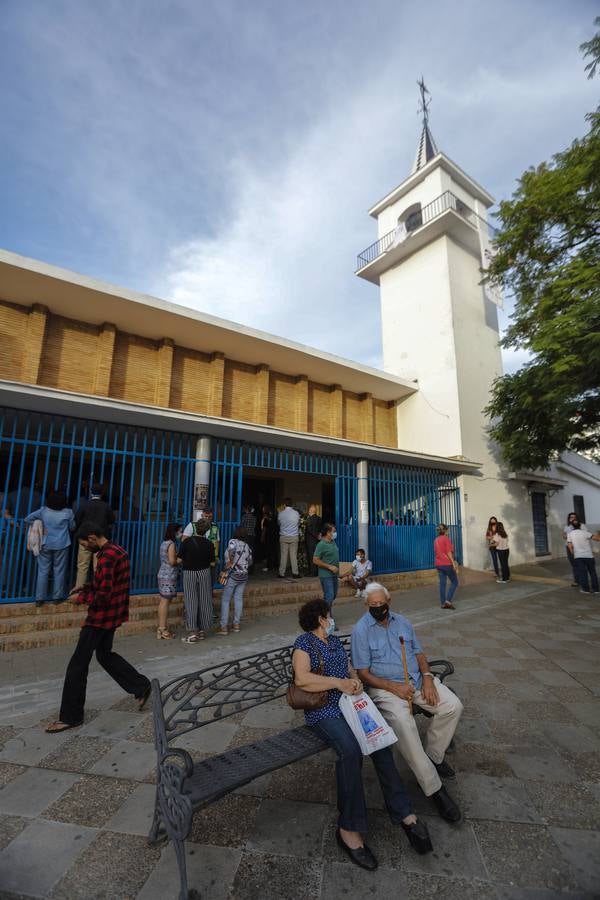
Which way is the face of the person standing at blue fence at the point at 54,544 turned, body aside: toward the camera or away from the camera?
away from the camera

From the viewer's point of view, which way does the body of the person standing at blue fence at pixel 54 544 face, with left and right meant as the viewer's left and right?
facing away from the viewer

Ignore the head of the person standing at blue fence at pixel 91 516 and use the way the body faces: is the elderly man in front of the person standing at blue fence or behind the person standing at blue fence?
behind

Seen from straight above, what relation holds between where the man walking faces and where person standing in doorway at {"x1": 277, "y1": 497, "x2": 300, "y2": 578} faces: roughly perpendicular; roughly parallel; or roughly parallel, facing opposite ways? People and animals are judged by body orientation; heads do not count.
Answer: roughly perpendicular

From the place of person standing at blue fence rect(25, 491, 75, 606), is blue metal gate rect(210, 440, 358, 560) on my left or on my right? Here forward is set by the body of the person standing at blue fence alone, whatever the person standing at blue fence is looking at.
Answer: on my right

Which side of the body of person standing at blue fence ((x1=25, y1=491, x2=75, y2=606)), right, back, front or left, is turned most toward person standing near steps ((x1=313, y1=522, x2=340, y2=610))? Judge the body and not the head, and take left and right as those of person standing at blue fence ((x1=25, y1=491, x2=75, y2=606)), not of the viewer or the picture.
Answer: right

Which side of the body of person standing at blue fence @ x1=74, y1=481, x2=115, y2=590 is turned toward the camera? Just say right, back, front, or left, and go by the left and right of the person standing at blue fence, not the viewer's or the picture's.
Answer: back

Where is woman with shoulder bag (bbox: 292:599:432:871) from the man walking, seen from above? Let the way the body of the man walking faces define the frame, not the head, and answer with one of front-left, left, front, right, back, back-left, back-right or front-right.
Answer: back-left

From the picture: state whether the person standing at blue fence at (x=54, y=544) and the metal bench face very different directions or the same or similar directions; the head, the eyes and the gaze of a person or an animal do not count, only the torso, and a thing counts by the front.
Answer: very different directions
